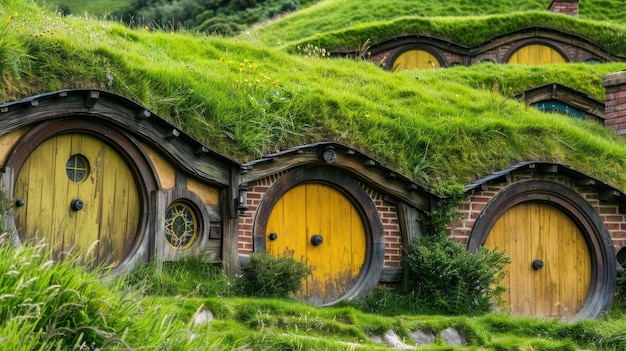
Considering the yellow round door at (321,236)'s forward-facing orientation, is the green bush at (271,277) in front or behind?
in front

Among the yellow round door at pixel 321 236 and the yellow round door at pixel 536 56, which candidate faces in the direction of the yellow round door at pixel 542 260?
the yellow round door at pixel 536 56

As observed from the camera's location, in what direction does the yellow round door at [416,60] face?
facing the viewer

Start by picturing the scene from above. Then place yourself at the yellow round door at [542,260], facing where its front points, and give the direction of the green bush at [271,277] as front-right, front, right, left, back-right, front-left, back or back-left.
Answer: front-right

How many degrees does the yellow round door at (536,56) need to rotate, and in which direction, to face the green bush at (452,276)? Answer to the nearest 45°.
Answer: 0° — it already faces it

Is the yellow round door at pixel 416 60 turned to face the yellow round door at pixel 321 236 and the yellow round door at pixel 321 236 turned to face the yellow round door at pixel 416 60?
no

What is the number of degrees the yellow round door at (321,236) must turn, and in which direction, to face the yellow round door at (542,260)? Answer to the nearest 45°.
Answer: approximately 90° to its left

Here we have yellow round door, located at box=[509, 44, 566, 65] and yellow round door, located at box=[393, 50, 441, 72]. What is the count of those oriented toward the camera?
2

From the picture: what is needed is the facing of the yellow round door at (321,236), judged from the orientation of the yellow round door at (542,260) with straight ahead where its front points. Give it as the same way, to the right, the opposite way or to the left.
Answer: the same way

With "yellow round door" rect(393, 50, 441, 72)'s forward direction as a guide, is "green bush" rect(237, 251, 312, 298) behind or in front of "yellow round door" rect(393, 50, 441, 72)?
in front

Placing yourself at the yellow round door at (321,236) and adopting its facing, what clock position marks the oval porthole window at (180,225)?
The oval porthole window is roughly at 2 o'clock from the yellow round door.

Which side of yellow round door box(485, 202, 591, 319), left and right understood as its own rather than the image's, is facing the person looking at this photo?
front

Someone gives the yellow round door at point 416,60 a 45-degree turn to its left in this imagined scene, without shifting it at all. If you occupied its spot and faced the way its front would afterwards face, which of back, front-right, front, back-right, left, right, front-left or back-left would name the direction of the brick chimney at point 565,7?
left

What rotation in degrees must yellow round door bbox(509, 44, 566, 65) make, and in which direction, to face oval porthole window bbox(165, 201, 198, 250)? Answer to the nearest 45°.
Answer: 0° — it already faces it

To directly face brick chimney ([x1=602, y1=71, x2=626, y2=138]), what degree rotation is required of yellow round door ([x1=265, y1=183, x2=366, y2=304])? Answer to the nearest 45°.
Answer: approximately 135° to its left

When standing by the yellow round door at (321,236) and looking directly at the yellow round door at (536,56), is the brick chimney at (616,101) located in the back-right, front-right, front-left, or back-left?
front-right

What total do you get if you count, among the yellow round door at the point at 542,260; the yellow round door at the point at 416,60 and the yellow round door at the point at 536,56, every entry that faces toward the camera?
3

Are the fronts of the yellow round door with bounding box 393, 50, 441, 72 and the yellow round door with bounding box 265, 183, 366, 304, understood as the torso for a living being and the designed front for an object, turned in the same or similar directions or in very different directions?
same or similar directions
